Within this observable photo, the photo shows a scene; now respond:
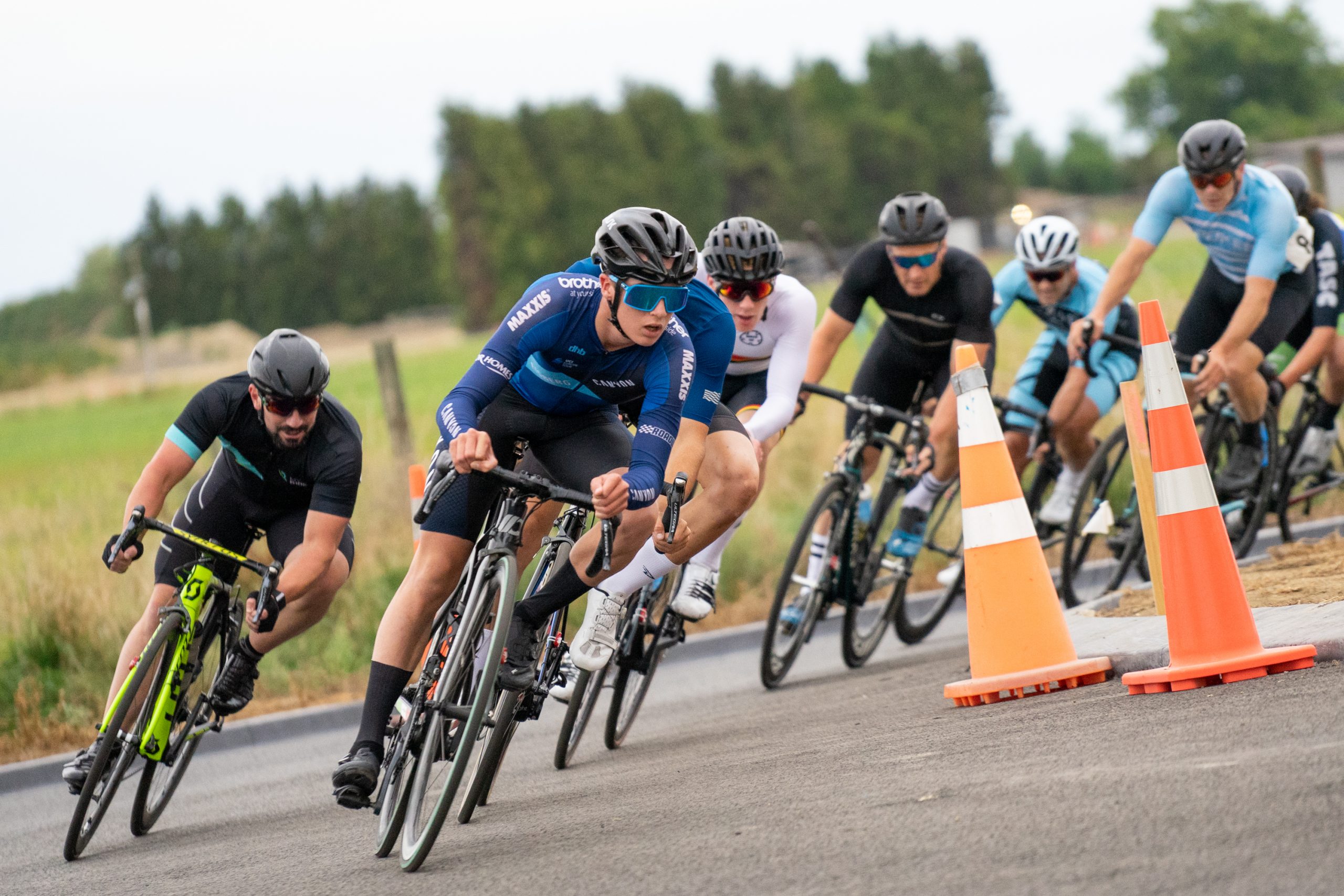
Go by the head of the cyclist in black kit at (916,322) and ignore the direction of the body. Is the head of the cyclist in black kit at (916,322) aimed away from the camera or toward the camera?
toward the camera

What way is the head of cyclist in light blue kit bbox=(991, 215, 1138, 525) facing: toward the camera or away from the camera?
toward the camera

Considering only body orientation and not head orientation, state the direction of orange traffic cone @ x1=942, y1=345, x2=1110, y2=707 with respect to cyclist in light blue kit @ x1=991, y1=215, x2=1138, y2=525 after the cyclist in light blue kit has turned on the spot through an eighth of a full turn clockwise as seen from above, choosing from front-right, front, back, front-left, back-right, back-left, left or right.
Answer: left

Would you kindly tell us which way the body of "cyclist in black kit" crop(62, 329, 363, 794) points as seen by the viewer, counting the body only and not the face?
toward the camera

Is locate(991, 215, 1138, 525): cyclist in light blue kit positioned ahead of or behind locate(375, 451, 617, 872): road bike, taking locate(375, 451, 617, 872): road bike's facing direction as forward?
behind

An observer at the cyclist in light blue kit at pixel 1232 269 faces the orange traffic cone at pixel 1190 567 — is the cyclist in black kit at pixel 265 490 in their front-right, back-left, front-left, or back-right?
front-right

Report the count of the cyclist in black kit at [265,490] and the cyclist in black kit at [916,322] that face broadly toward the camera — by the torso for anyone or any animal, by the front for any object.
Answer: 2

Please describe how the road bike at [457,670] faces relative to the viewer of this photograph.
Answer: facing the viewer

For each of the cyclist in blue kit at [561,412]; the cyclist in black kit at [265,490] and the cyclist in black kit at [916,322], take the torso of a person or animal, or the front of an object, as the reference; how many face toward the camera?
3

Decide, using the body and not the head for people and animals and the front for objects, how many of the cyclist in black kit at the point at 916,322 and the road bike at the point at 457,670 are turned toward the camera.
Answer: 2

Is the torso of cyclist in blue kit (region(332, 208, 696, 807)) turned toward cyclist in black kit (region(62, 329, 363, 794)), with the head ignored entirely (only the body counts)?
no

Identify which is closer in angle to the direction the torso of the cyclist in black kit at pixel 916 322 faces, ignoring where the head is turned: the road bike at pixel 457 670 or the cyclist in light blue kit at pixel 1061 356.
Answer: the road bike

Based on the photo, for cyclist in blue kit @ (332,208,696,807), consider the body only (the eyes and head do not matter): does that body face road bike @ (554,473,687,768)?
no

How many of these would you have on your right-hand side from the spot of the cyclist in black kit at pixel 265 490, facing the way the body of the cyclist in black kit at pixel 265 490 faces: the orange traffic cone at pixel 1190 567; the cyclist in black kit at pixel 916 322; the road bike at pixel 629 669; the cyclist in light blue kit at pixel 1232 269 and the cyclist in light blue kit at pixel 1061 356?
0

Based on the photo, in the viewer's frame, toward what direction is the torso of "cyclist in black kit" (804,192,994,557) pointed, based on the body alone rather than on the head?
toward the camera

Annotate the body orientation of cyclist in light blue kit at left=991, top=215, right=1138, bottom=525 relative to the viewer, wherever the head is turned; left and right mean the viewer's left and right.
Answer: facing the viewer and to the left of the viewer

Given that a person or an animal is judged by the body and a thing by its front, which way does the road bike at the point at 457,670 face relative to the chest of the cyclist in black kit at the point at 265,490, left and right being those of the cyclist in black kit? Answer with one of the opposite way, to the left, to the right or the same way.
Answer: the same way

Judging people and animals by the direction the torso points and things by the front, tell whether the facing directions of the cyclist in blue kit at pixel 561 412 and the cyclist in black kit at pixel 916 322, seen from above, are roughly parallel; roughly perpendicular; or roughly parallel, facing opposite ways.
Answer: roughly parallel

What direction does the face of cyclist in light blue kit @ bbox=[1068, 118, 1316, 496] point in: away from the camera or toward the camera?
toward the camera

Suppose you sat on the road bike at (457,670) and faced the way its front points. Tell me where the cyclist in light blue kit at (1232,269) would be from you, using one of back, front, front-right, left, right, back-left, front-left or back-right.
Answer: back-left
